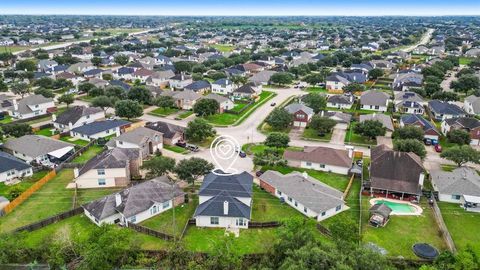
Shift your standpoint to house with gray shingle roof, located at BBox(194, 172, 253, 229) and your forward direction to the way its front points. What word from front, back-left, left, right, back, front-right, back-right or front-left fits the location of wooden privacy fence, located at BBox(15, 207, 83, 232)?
left

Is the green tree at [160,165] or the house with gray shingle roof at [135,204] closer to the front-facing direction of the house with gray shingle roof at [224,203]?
the green tree

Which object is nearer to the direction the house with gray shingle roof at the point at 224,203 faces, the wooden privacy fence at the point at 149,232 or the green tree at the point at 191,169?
the green tree

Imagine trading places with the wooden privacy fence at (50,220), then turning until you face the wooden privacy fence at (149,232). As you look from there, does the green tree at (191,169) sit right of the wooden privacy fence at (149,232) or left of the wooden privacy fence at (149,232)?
left

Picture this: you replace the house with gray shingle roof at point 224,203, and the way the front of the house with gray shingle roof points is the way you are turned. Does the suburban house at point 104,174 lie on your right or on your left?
on your left

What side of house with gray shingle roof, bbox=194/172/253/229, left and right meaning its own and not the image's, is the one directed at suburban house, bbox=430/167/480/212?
right

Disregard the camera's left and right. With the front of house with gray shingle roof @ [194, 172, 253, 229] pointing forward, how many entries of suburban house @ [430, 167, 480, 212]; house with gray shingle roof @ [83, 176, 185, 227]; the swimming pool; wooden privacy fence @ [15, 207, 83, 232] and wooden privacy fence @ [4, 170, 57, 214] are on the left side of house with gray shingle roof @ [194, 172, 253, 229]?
3

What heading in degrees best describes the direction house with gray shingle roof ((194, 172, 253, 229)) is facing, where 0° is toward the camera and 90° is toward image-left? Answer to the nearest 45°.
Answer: approximately 180°

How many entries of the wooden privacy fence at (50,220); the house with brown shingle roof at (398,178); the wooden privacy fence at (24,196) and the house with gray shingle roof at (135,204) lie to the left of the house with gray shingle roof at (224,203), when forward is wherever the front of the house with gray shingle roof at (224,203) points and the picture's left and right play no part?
3
